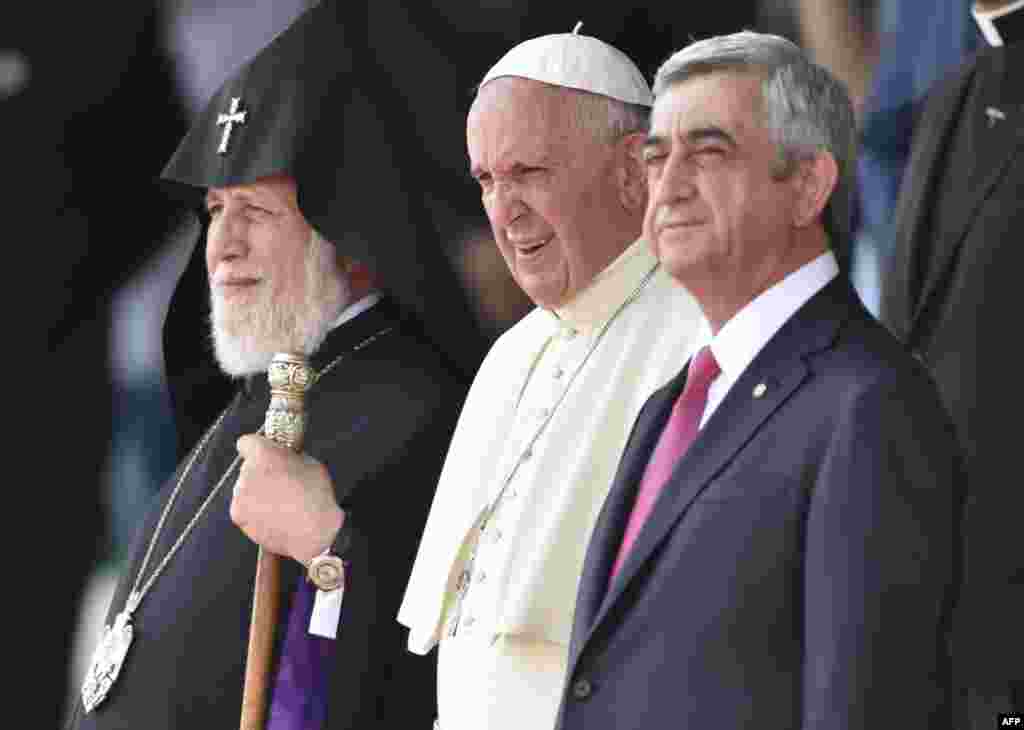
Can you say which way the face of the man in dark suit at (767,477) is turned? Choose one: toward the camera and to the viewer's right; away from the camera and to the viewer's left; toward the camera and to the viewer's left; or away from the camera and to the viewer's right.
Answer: toward the camera and to the viewer's left

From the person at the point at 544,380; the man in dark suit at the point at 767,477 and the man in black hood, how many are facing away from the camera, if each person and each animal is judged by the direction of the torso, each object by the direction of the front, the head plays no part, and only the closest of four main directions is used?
0

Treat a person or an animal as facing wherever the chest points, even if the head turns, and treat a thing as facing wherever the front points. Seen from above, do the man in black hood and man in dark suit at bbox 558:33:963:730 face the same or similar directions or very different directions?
same or similar directions

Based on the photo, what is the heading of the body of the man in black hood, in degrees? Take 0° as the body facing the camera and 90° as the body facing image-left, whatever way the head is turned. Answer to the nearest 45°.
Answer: approximately 45°

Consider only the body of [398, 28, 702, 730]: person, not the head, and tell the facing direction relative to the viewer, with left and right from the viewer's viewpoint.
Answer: facing the viewer and to the left of the viewer

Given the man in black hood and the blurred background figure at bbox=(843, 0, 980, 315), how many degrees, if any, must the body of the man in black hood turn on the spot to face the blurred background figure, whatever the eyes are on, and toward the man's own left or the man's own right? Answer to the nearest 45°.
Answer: approximately 135° to the man's own left

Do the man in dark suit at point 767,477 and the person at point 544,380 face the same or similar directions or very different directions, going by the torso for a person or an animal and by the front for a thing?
same or similar directions

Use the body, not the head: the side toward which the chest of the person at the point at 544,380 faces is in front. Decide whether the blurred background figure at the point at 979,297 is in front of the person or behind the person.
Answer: behind

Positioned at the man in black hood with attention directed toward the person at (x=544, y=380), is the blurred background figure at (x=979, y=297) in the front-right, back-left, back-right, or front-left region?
front-left

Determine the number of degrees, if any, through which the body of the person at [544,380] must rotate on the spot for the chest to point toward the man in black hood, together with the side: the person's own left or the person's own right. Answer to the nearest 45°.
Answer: approximately 90° to the person's own right
